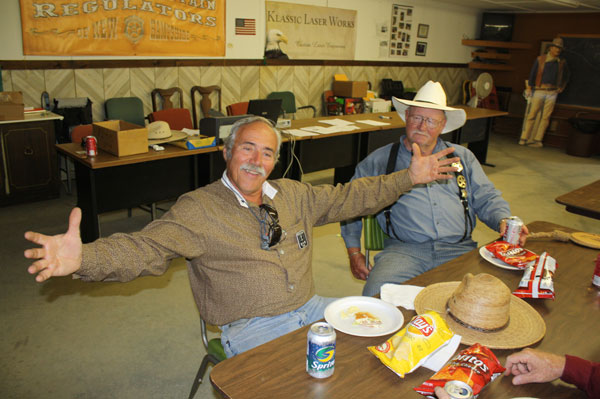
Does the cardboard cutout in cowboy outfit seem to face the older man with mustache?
yes

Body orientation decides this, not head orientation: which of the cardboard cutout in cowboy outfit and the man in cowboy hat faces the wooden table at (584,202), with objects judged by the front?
the cardboard cutout in cowboy outfit

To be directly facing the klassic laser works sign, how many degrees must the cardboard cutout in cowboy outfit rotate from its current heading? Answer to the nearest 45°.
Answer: approximately 45° to its right

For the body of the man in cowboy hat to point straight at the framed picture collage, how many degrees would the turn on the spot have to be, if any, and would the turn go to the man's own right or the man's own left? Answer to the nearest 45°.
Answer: approximately 180°

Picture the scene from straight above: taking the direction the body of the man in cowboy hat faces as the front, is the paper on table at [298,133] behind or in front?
behind

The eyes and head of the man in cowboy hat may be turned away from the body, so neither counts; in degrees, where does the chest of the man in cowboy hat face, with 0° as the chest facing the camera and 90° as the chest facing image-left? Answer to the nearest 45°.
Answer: approximately 0°

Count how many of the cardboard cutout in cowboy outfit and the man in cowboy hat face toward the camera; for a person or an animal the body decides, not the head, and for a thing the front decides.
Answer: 2

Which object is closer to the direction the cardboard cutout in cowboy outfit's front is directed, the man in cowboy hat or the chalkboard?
the man in cowboy hat

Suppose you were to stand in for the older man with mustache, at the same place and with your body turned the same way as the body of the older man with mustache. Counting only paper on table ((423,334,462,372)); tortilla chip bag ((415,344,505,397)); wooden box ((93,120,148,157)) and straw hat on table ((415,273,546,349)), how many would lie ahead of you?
3

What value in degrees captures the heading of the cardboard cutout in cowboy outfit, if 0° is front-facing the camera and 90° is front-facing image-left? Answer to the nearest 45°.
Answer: approximately 0°
